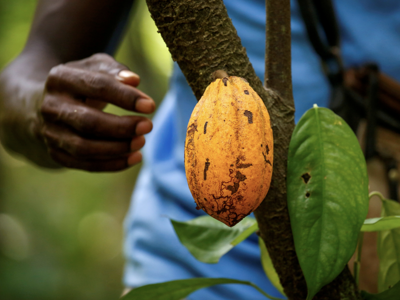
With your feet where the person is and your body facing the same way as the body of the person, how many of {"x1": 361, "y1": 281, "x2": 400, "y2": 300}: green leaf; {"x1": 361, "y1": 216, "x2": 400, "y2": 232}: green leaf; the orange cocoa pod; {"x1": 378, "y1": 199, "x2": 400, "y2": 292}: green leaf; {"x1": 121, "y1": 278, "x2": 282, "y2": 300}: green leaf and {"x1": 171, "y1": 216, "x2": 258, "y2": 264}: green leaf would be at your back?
0

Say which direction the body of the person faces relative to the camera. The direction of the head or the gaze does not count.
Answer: toward the camera

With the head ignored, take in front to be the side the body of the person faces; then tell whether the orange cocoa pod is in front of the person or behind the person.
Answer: in front

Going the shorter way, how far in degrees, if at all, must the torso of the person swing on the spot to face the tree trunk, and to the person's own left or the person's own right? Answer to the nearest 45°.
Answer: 0° — they already face it

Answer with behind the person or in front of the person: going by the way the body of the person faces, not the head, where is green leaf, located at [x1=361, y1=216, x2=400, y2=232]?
in front

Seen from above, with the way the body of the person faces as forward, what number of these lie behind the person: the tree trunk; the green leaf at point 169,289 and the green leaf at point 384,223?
0

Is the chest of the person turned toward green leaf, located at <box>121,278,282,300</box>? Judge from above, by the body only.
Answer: yes
